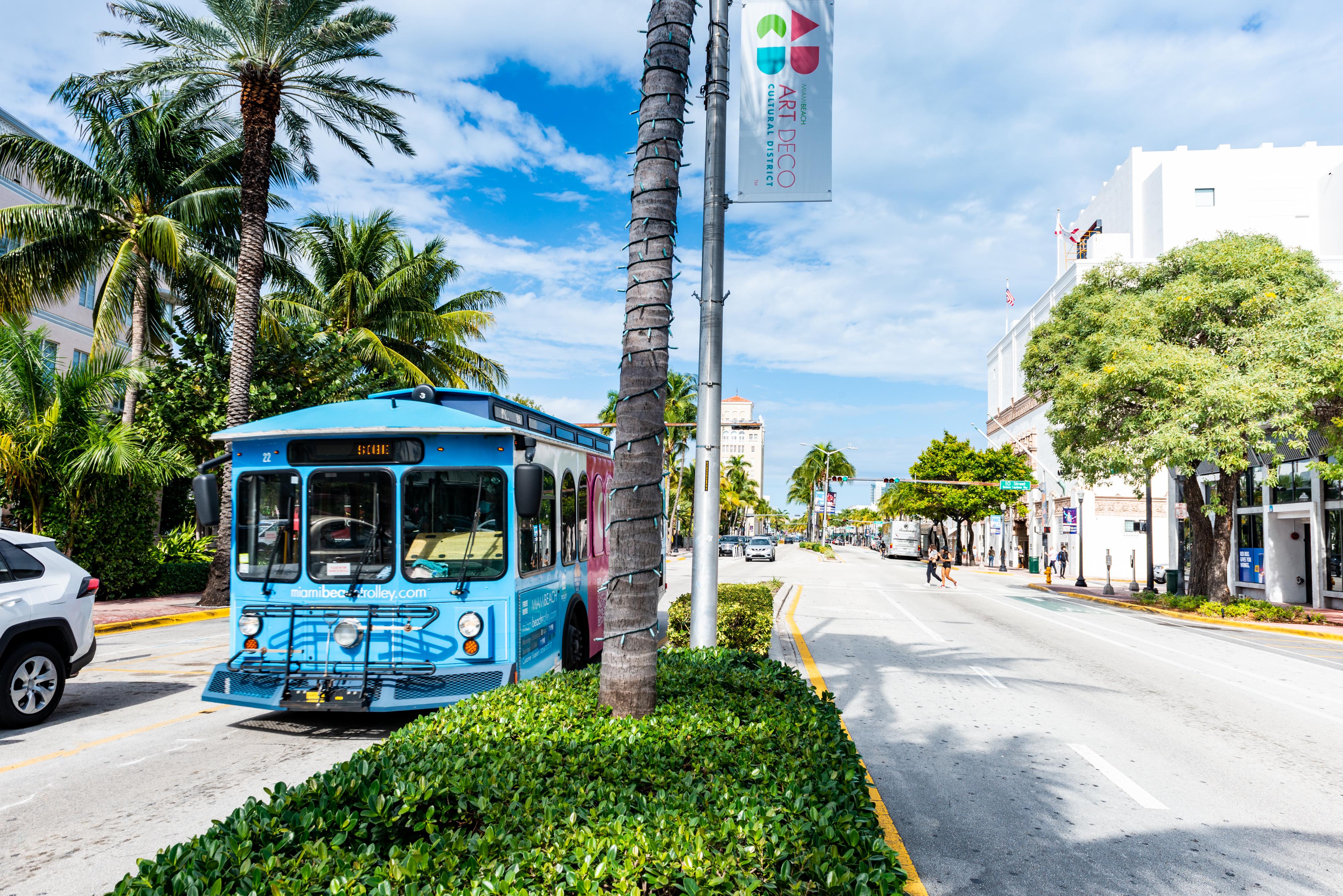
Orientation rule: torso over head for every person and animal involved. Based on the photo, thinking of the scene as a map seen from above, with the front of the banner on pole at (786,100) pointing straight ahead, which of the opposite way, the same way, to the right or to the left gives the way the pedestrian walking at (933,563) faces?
to the right

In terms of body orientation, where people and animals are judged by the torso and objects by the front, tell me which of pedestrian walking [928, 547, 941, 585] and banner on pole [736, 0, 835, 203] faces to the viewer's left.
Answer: the pedestrian walking

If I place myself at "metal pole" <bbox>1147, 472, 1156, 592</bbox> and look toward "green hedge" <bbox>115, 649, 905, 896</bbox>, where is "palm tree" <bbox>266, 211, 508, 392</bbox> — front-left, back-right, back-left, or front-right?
front-right

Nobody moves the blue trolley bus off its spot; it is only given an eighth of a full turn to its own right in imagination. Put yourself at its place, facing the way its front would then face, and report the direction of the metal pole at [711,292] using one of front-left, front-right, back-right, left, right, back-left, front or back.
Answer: back

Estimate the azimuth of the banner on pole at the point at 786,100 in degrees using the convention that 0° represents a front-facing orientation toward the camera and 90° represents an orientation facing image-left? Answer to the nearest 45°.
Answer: approximately 0°

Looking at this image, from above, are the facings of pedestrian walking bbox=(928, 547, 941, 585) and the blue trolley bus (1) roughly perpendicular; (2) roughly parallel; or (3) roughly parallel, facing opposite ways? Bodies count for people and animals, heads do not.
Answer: roughly perpendicular

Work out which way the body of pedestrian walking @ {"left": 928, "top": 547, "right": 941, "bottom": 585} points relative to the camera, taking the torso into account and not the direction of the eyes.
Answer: to the viewer's left

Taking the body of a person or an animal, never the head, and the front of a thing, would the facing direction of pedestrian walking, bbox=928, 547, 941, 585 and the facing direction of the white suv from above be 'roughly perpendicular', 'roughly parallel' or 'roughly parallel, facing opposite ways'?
roughly perpendicular

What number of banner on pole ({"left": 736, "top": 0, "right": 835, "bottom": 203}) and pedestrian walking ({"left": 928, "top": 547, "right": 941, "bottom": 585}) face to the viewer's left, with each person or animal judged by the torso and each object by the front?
1

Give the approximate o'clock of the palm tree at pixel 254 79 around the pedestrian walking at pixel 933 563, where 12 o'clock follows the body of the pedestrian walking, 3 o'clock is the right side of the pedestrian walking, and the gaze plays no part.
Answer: The palm tree is roughly at 10 o'clock from the pedestrian walking.

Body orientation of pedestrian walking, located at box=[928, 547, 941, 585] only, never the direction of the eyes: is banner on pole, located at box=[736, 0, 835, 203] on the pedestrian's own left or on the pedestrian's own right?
on the pedestrian's own left

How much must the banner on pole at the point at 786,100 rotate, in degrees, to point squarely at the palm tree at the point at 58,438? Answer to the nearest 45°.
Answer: approximately 135° to its right

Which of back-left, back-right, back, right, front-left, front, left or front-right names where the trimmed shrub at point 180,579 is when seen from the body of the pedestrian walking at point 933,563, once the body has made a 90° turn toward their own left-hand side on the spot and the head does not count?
front-right

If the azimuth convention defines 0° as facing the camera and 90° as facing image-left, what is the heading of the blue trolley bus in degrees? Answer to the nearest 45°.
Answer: approximately 45°
